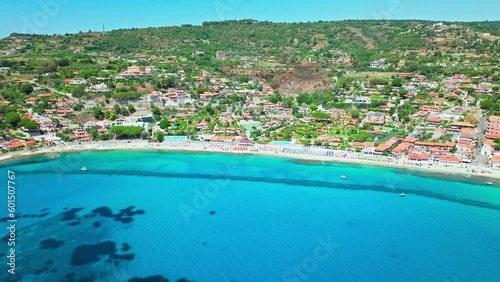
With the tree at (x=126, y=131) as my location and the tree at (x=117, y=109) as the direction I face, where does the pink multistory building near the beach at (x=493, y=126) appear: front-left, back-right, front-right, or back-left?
back-right

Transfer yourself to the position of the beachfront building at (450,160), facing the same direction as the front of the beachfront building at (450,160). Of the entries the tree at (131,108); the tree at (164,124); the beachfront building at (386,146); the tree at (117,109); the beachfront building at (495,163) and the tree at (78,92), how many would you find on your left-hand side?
1

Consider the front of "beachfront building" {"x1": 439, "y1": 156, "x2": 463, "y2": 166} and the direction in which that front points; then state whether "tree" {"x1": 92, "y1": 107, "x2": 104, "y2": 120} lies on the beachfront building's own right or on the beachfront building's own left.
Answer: on the beachfront building's own right

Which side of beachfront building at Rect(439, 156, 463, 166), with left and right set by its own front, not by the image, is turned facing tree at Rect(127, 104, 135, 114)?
right

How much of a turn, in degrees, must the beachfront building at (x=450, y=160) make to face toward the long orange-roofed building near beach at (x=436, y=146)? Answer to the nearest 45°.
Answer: approximately 135° to its right

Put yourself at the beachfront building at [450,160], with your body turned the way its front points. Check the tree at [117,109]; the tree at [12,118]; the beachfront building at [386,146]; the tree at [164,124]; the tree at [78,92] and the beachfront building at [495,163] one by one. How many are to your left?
1

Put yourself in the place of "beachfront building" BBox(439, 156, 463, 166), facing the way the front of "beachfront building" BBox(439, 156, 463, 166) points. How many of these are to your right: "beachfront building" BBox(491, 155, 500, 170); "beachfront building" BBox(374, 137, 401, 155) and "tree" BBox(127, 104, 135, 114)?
2

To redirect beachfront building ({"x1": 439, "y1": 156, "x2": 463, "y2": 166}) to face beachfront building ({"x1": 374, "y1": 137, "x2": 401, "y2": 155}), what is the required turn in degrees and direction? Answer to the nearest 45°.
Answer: approximately 90° to its right

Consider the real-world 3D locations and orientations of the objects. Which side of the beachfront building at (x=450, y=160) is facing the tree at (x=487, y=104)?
back

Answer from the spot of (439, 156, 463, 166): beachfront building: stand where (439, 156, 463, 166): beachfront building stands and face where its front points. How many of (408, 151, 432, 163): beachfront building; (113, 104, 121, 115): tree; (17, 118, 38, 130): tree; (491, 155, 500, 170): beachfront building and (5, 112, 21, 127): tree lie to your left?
1

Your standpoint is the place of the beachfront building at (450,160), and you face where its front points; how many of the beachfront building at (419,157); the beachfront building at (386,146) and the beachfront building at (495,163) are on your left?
1

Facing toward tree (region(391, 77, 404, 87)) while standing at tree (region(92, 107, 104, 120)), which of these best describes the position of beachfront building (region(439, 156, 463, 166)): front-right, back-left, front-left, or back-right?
front-right

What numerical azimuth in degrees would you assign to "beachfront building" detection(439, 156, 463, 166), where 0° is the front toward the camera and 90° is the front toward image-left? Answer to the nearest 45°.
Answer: approximately 0°

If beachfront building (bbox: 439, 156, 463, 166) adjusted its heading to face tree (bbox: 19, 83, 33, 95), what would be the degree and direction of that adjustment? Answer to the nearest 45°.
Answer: approximately 90° to its right

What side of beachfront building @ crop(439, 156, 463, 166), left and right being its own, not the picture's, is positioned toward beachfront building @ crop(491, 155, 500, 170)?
left

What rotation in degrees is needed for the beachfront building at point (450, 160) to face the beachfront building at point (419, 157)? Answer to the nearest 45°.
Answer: approximately 90° to its right
